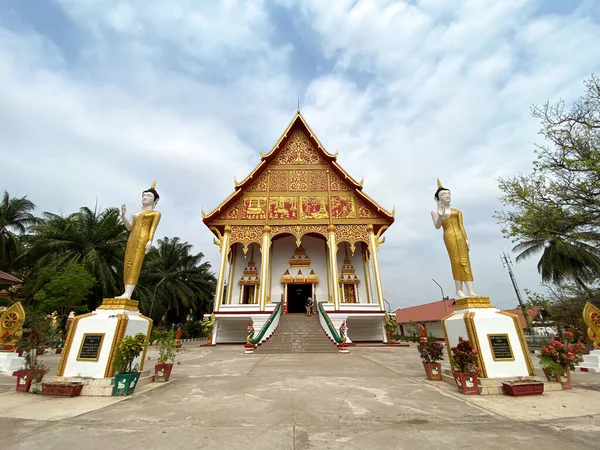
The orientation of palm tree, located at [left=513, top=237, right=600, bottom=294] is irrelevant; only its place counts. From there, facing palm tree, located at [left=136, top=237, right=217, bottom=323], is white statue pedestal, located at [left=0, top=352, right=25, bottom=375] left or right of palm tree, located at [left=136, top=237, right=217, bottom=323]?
left

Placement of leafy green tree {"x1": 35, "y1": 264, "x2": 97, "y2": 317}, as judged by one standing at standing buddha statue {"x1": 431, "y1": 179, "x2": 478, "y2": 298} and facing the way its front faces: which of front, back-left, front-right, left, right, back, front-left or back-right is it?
back-right

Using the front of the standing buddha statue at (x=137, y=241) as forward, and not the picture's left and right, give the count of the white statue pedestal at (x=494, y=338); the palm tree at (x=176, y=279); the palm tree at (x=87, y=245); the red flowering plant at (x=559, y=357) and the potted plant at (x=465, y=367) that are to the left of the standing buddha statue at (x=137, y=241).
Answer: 3

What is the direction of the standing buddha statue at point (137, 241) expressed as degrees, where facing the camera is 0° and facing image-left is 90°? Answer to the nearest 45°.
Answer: approximately 45°
